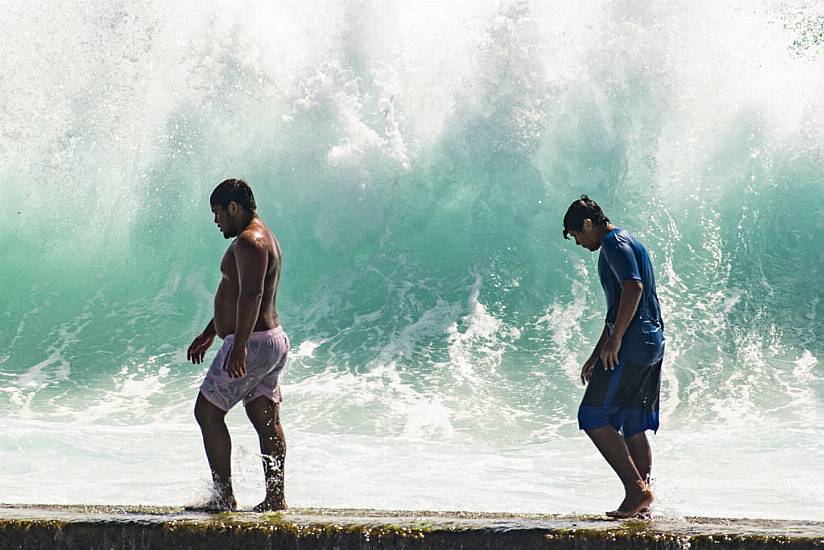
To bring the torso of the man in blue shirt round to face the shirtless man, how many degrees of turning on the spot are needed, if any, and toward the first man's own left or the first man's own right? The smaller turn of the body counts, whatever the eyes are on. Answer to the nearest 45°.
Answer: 0° — they already face them

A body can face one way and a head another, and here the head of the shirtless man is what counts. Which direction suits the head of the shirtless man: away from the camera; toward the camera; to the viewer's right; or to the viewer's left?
to the viewer's left

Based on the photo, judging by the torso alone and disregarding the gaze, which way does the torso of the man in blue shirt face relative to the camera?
to the viewer's left

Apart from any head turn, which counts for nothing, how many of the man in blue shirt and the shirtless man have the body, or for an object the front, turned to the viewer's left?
2

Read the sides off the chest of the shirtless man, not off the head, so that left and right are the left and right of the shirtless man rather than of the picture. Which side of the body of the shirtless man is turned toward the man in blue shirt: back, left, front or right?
back

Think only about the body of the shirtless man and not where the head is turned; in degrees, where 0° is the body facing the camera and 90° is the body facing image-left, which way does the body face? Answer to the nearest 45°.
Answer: approximately 90°
